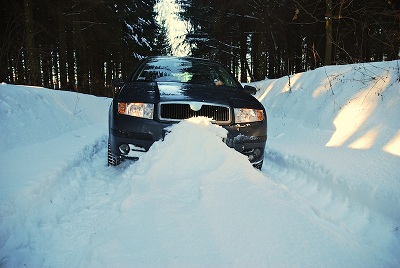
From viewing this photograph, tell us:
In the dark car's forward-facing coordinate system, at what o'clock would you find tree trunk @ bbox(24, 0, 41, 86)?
The tree trunk is roughly at 5 o'clock from the dark car.

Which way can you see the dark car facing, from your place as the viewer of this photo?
facing the viewer
